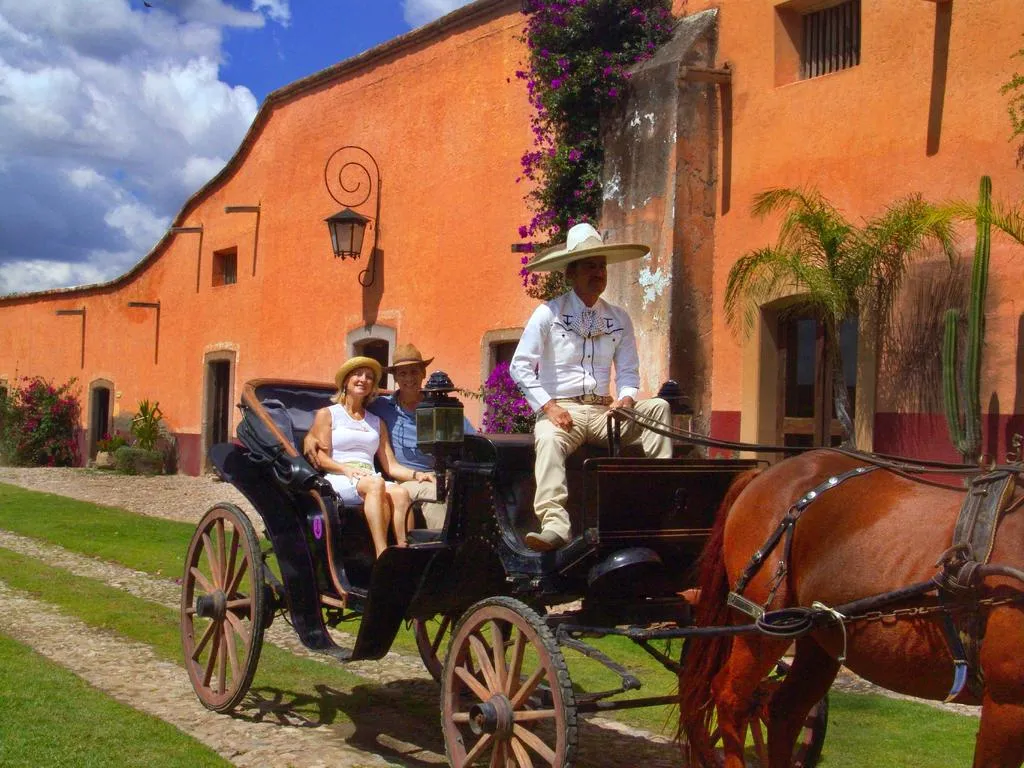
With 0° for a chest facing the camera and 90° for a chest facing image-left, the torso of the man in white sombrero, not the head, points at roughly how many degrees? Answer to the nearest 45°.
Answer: approximately 315°

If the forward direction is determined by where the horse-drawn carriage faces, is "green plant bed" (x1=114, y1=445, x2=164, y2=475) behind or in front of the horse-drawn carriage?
behind

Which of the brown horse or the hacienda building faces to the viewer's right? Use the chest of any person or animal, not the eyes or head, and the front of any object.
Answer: the brown horse

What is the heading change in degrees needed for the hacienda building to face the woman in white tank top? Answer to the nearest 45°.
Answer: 0° — it already faces them

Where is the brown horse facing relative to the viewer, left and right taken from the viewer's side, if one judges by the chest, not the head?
facing to the right of the viewer

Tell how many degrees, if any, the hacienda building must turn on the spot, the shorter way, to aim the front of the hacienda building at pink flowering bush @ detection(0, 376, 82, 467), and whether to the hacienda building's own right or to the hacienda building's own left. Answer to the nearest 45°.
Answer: approximately 90° to the hacienda building's own right

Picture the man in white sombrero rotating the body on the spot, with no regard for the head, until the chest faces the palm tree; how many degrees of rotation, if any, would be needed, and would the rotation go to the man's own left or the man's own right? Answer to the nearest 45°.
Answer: approximately 90° to the man's own left

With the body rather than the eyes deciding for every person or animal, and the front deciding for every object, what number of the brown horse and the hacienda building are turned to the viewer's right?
1

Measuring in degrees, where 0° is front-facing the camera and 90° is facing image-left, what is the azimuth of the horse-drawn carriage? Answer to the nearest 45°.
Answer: approximately 315°
